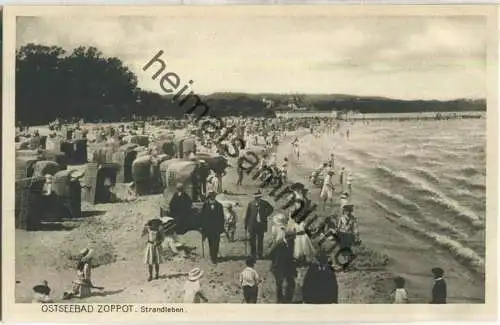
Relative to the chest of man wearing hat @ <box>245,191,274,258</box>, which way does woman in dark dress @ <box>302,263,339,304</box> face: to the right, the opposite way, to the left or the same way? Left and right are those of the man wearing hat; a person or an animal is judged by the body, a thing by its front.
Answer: the opposite way

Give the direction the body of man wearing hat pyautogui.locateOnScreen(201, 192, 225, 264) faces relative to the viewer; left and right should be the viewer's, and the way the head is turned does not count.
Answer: facing the viewer

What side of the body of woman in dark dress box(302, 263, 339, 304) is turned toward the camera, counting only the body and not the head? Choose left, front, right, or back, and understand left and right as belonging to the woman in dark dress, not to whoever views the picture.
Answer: back

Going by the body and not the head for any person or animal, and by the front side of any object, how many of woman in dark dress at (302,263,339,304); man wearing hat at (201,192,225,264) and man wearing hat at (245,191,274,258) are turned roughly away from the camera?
1

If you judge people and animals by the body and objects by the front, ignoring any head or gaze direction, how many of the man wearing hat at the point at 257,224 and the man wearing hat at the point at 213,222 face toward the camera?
2

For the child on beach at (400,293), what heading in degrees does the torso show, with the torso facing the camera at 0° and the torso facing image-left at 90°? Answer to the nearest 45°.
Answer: approximately 180°

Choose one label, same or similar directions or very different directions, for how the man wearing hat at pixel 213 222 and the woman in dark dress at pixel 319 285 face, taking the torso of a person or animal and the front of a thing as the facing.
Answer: very different directions

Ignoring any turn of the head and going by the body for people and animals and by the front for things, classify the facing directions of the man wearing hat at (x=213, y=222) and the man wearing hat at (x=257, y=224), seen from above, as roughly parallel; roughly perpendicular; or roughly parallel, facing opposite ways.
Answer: roughly parallel

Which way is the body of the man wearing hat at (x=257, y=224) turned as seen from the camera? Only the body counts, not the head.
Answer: toward the camera
